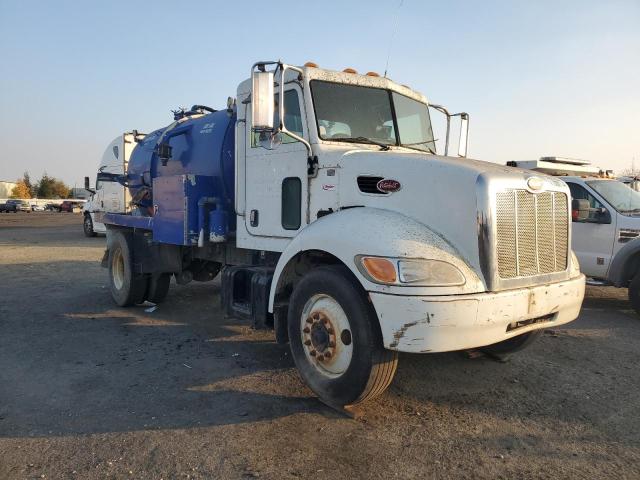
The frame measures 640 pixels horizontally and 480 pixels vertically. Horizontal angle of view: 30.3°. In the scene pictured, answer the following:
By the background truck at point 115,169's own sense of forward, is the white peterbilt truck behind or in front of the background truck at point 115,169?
behind

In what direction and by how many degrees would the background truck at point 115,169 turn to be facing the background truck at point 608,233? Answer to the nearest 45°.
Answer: approximately 180°

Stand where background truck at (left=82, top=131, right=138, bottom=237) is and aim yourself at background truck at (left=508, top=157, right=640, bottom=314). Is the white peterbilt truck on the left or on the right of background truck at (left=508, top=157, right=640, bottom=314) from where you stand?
right

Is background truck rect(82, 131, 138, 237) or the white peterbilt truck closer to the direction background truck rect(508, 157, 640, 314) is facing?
the white peterbilt truck

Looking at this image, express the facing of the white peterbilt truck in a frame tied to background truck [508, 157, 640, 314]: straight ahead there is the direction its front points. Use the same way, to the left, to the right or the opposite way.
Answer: the same way

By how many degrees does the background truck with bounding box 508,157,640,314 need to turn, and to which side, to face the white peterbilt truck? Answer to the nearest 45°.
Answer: approximately 45° to its right

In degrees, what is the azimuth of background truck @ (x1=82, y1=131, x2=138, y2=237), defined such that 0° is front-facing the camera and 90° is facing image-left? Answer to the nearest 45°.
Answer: approximately 135°

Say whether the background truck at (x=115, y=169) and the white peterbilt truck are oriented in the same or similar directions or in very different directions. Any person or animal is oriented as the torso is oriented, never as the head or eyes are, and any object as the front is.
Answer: very different directions

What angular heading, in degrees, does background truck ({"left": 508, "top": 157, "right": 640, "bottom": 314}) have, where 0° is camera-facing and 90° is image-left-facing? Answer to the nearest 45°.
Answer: approximately 315°
